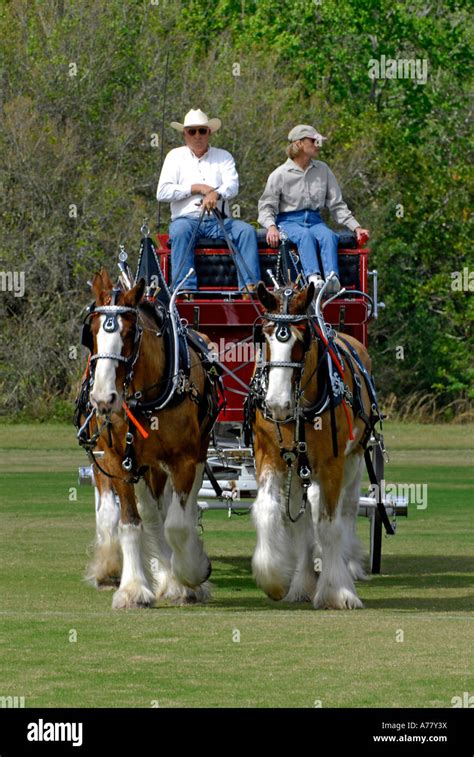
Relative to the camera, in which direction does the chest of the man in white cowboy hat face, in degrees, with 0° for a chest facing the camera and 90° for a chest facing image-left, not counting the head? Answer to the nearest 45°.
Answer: approximately 0°
